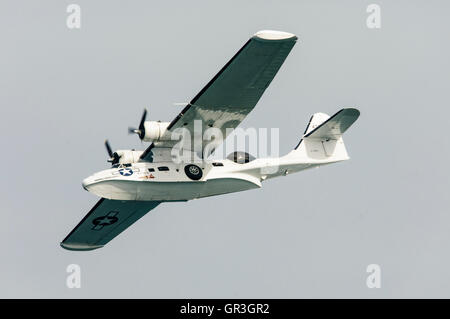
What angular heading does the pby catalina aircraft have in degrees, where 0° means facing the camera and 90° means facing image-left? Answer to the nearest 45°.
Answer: approximately 45°
